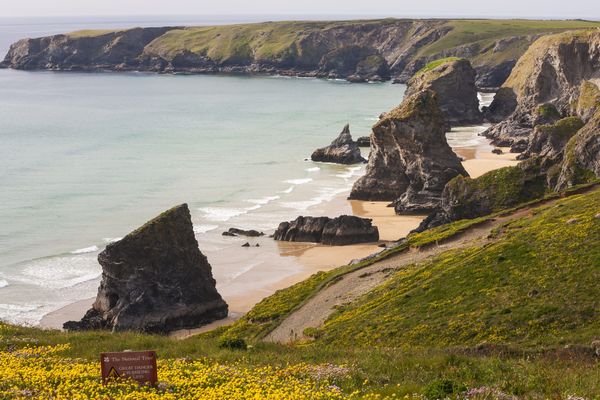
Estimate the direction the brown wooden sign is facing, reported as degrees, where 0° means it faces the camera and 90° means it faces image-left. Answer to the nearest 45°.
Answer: approximately 0°
